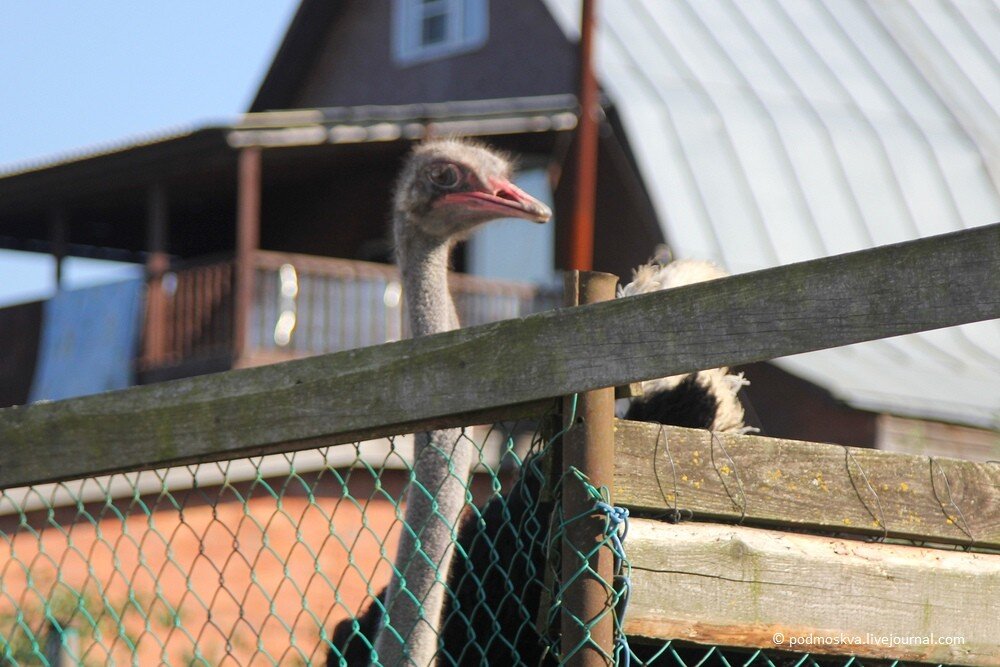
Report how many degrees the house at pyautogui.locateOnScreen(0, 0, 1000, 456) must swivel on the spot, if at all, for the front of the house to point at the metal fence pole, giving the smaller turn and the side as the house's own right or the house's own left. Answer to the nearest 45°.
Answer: approximately 45° to the house's own left

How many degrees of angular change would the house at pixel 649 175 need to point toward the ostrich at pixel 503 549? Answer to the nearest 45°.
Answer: approximately 45° to its left

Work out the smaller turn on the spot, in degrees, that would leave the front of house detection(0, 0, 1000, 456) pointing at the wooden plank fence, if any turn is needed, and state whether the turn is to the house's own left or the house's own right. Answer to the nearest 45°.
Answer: approximately 45° to the house's own left

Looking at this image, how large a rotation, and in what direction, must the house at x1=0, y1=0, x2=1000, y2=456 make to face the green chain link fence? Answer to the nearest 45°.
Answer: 0° — it already faces it

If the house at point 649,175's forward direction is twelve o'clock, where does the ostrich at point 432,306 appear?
The ostrich is roughly at 11 o'clock from the house.

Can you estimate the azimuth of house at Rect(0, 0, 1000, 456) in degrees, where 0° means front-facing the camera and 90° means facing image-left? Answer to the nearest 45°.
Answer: approximately 45°
